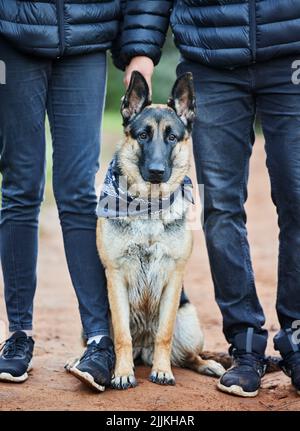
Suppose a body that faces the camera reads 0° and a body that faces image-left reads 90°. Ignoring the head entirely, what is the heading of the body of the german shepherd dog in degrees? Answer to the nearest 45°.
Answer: approximately 0°
